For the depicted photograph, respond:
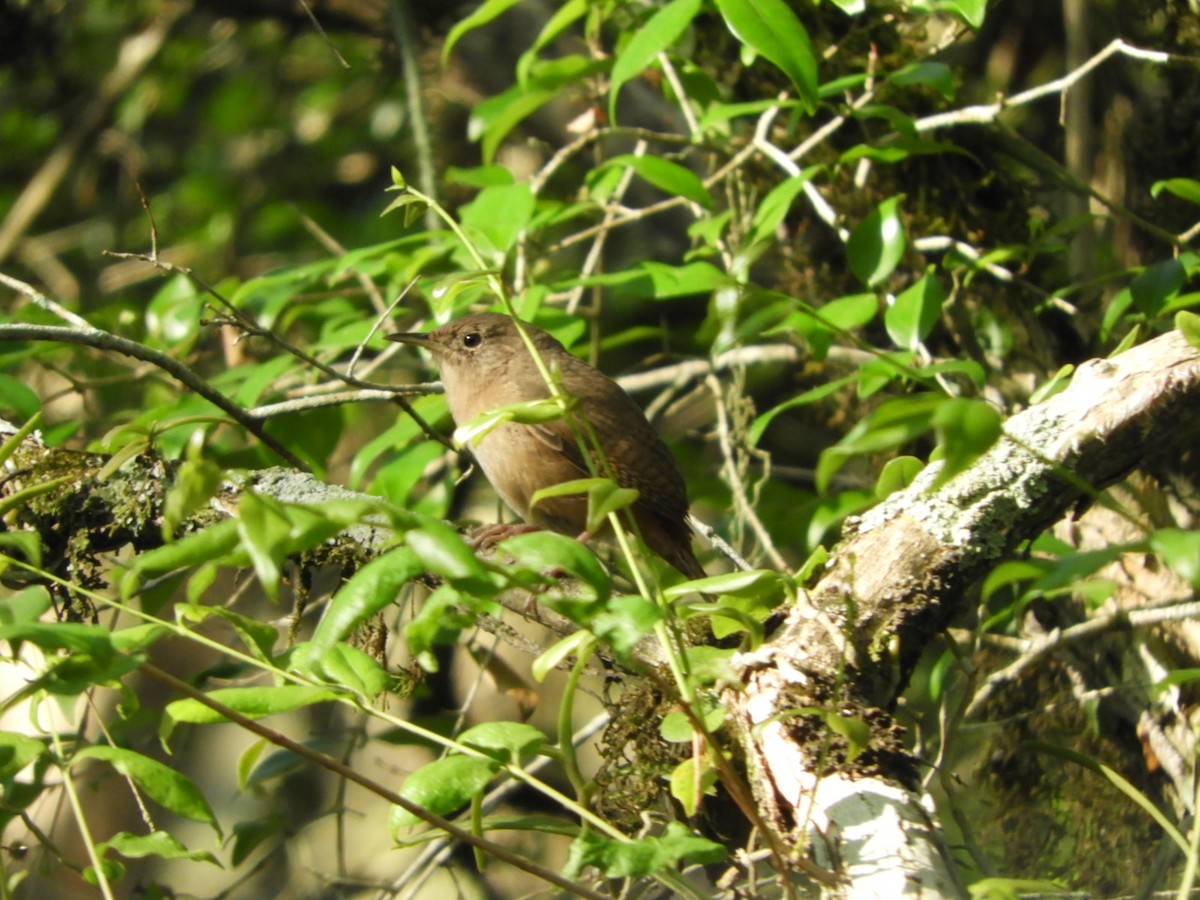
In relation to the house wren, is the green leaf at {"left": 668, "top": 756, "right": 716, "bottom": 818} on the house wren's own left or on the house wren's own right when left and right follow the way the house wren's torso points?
on the house wren's own left

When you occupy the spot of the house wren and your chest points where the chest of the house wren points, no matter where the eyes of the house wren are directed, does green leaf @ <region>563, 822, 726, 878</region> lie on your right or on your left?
on your left

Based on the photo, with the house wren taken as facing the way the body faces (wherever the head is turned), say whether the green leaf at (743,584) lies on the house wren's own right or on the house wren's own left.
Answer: on the house wren's own left

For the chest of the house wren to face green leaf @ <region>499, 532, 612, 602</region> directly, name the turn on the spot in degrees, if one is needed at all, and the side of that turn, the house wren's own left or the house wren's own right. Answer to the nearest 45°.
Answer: approximately 90° to the house wren's own left

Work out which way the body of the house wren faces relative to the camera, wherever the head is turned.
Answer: to the viewer's left

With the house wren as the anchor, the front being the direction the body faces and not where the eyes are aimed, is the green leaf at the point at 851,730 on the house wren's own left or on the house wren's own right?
on the house wren's own left
